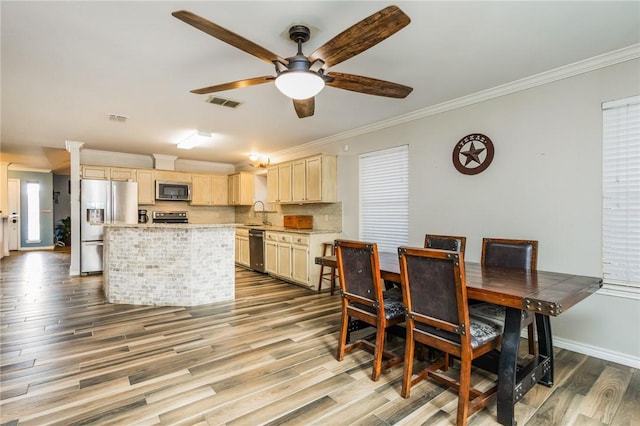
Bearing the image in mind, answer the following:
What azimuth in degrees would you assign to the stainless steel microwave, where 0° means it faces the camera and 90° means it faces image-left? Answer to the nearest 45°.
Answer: approximately 0°

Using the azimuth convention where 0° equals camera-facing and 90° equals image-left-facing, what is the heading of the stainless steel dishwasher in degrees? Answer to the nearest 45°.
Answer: approximately 45°

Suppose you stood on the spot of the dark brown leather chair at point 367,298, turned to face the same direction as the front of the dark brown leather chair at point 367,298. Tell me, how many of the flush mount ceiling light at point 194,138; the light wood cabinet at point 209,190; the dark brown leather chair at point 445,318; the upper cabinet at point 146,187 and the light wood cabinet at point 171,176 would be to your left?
4

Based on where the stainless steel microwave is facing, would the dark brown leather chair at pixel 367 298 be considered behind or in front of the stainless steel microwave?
in front

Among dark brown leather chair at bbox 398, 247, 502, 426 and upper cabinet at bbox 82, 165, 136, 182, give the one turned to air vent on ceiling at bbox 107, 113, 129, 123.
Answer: the upper cabinet

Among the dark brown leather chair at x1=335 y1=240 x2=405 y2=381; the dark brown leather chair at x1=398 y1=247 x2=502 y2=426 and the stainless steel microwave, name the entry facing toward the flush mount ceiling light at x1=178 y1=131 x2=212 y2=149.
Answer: the stainless steel microwave

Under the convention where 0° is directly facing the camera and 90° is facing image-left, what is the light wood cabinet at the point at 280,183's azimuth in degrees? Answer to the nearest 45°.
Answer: approximately 45°

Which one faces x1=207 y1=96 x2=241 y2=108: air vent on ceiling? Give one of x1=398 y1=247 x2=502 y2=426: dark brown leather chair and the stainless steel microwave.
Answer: the stainless steel microwave

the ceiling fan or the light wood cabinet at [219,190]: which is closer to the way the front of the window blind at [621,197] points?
the ceiling fan
